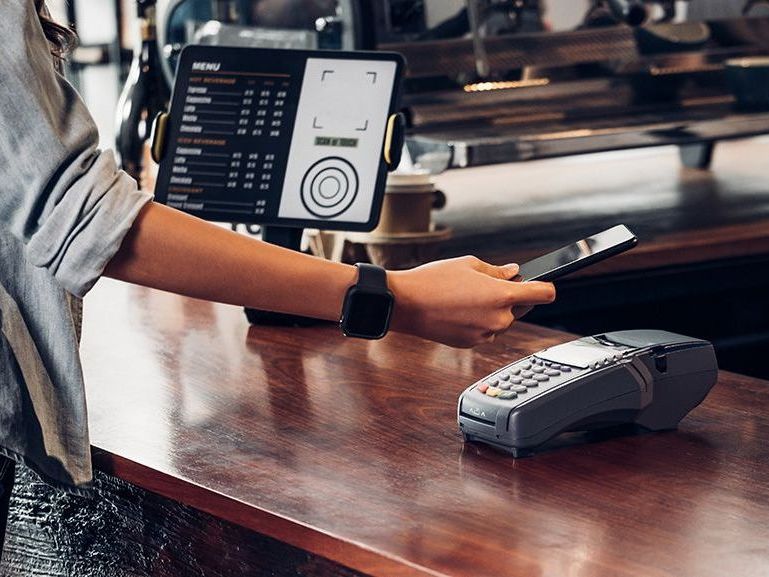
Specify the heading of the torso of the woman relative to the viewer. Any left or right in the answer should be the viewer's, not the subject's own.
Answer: facing to the right of the viewer

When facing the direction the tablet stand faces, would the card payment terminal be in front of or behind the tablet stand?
in front

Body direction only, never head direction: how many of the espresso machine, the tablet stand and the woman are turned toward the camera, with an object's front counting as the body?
2

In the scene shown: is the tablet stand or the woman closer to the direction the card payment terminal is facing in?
the woman

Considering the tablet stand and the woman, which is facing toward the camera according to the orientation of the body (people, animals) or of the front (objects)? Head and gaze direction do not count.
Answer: the tablet stand

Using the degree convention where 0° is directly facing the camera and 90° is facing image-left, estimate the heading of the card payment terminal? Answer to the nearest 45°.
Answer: approximately 45°

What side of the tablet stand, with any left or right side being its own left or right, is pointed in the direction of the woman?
front

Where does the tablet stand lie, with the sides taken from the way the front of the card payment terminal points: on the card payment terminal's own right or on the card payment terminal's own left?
on the card payment terminal's own right

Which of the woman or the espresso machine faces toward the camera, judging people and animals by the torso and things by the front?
the espresso machine

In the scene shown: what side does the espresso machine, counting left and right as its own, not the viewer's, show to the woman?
front

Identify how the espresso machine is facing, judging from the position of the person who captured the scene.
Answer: facing the viewer
